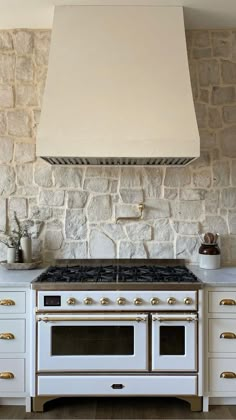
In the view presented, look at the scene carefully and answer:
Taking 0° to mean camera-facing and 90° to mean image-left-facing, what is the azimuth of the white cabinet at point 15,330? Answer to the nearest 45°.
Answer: approximately 0°

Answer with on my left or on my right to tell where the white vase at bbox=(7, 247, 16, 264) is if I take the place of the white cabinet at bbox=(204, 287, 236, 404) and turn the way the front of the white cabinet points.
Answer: on my right

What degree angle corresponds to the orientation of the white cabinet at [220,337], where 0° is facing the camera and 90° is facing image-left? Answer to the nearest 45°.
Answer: approximately 0°
